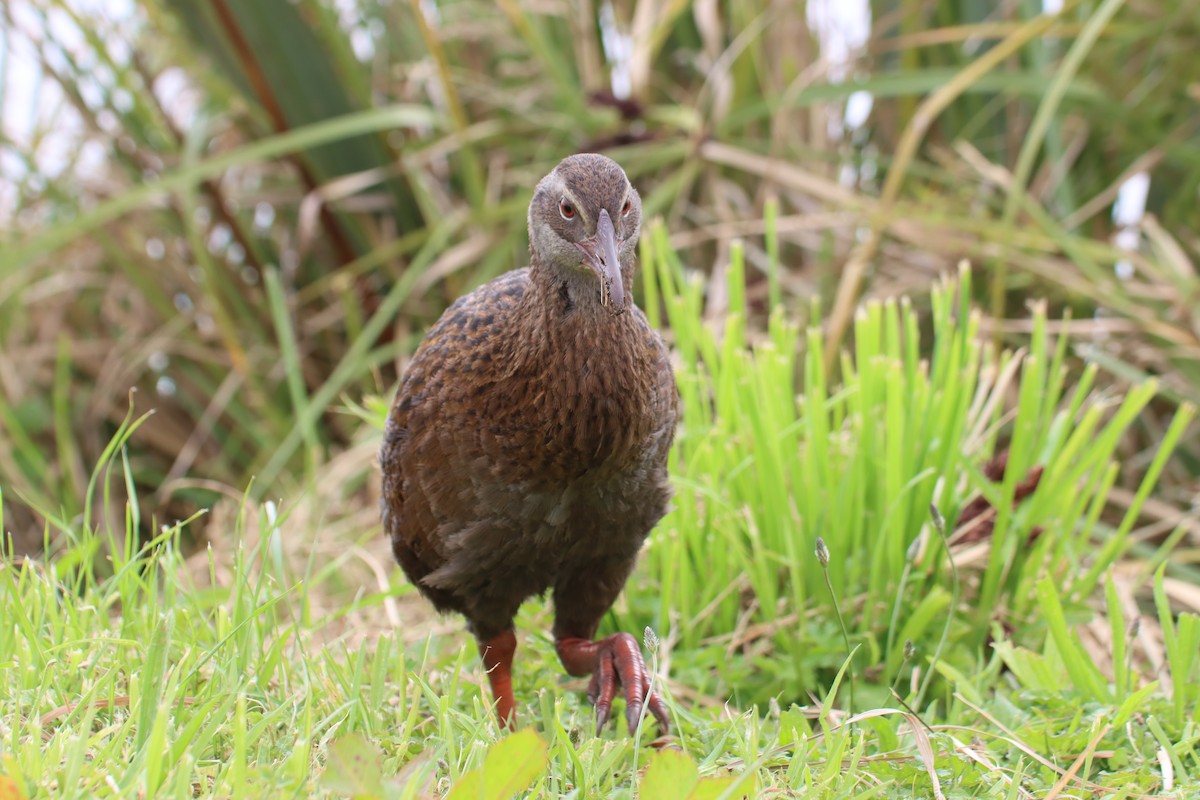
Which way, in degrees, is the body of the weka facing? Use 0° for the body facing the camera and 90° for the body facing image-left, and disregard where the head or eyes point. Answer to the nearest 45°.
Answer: approximately 315°

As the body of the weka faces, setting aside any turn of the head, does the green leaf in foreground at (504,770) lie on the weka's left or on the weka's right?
on the weka's right

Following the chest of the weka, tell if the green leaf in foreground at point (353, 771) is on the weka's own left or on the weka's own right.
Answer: on the weka's own right
